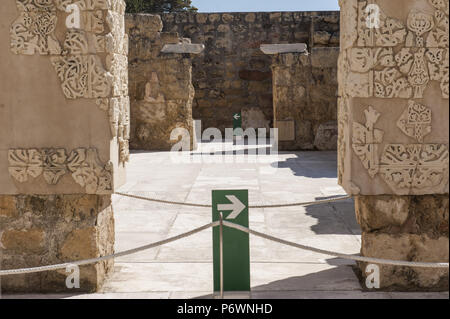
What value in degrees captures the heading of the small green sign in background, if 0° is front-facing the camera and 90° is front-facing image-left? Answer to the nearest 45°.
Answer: approximately 0°

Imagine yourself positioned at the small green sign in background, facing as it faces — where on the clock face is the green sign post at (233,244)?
The green sign post is roughly at 12 o'clock from the small green sign in background.
